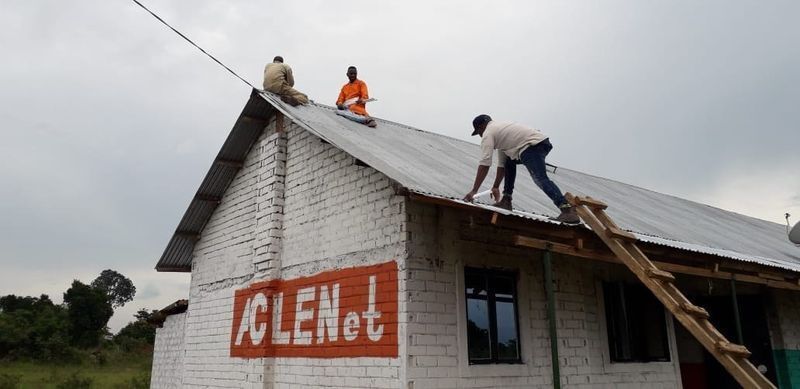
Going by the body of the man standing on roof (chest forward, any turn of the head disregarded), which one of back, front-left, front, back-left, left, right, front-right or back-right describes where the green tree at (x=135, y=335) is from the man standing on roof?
front-right

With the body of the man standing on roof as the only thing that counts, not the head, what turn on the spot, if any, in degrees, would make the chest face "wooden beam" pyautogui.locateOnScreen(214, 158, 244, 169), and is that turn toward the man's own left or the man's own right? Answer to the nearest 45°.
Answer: approximately 45° to the man's own right

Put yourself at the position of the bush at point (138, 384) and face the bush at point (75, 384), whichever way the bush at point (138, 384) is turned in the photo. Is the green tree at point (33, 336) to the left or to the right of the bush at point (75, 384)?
right

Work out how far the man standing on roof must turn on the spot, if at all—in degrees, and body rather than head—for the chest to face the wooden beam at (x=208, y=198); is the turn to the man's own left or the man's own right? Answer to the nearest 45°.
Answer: approximately 45° to the man's own right

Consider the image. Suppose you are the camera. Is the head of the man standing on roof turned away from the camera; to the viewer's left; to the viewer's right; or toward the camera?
to the viewer's left

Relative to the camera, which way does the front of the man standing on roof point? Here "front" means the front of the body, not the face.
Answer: to the viewer's left
